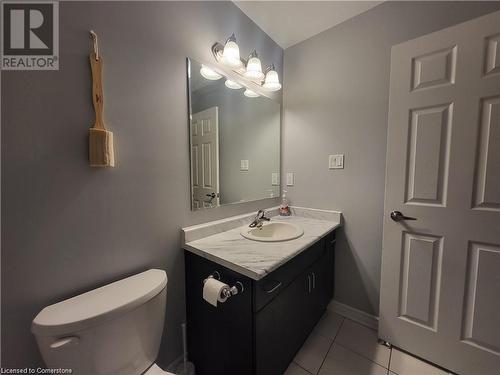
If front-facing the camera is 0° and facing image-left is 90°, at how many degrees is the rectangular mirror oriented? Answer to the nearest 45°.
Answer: approximately 315°

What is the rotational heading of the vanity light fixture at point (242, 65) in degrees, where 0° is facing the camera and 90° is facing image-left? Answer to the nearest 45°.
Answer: approximately 315°

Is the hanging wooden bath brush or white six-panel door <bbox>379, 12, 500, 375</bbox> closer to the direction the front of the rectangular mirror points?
the white six-panel door

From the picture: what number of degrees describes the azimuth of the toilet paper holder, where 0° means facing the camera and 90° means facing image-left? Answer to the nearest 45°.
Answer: approximately 45°

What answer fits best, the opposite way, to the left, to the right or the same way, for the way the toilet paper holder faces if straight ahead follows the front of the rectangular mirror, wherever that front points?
to the right
